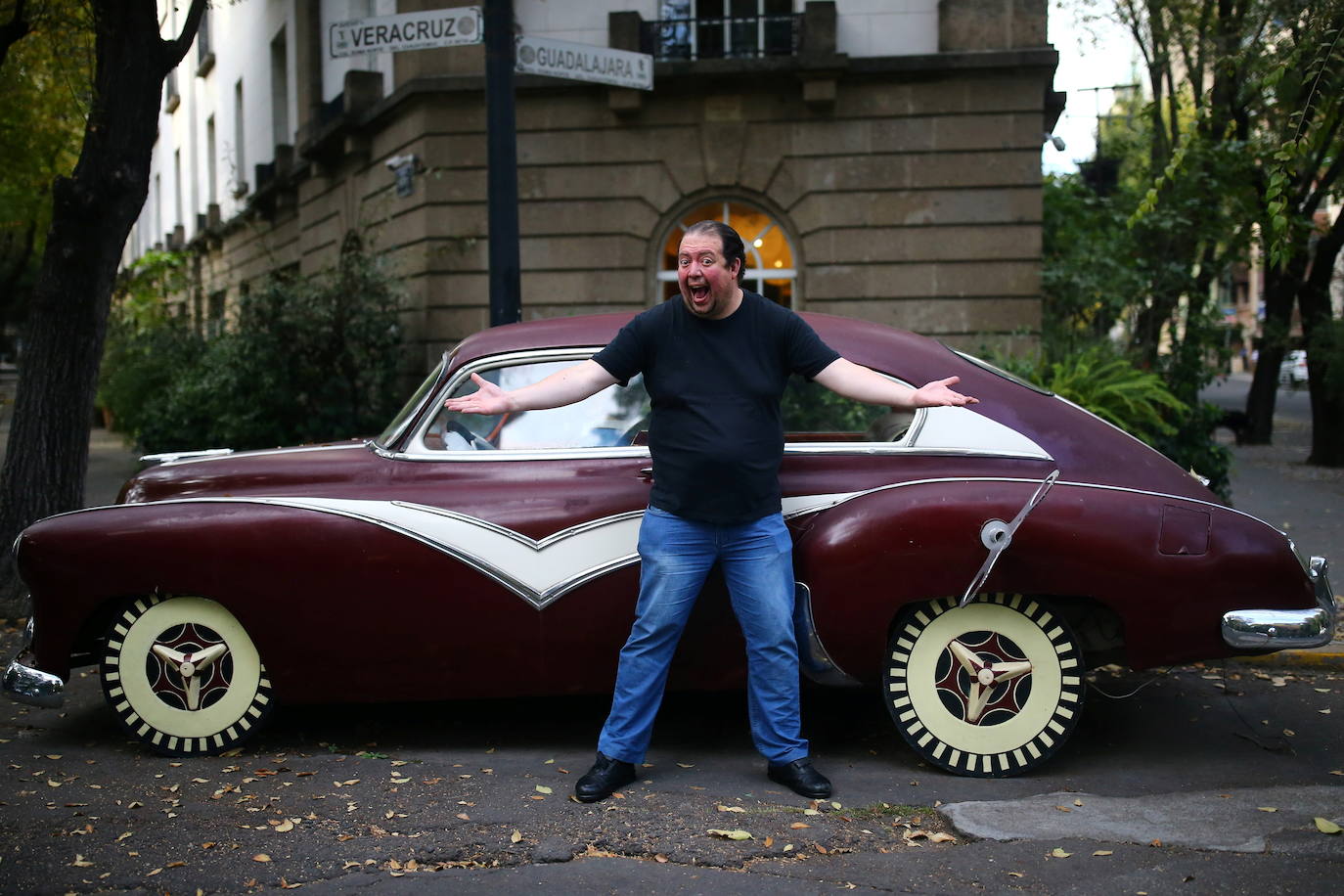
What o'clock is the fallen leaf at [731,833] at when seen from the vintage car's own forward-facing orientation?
The fallen leaf is roughly at 8 o'clock from the vintage car.

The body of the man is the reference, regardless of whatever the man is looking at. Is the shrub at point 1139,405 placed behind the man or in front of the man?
behind

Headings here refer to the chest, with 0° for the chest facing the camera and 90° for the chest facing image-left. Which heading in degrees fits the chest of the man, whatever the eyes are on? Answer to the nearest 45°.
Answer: approximately 0°

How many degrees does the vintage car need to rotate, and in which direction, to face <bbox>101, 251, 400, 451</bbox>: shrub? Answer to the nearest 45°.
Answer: approximately 90° to its right

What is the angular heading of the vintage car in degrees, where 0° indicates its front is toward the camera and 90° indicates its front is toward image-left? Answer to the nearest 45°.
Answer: approximately 90°

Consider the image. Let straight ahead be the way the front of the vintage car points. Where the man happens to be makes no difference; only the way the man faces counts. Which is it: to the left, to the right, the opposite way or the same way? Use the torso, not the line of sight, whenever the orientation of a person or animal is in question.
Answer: to the left

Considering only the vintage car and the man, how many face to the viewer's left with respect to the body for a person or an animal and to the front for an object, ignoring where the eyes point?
1

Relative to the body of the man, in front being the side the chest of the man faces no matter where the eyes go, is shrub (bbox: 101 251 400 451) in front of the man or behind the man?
behind

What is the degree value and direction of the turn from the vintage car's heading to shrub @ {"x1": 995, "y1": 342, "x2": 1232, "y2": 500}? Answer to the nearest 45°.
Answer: approximately 135° to its right

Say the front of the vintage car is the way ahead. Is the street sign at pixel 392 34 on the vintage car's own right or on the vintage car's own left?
on the vintage car's own right
